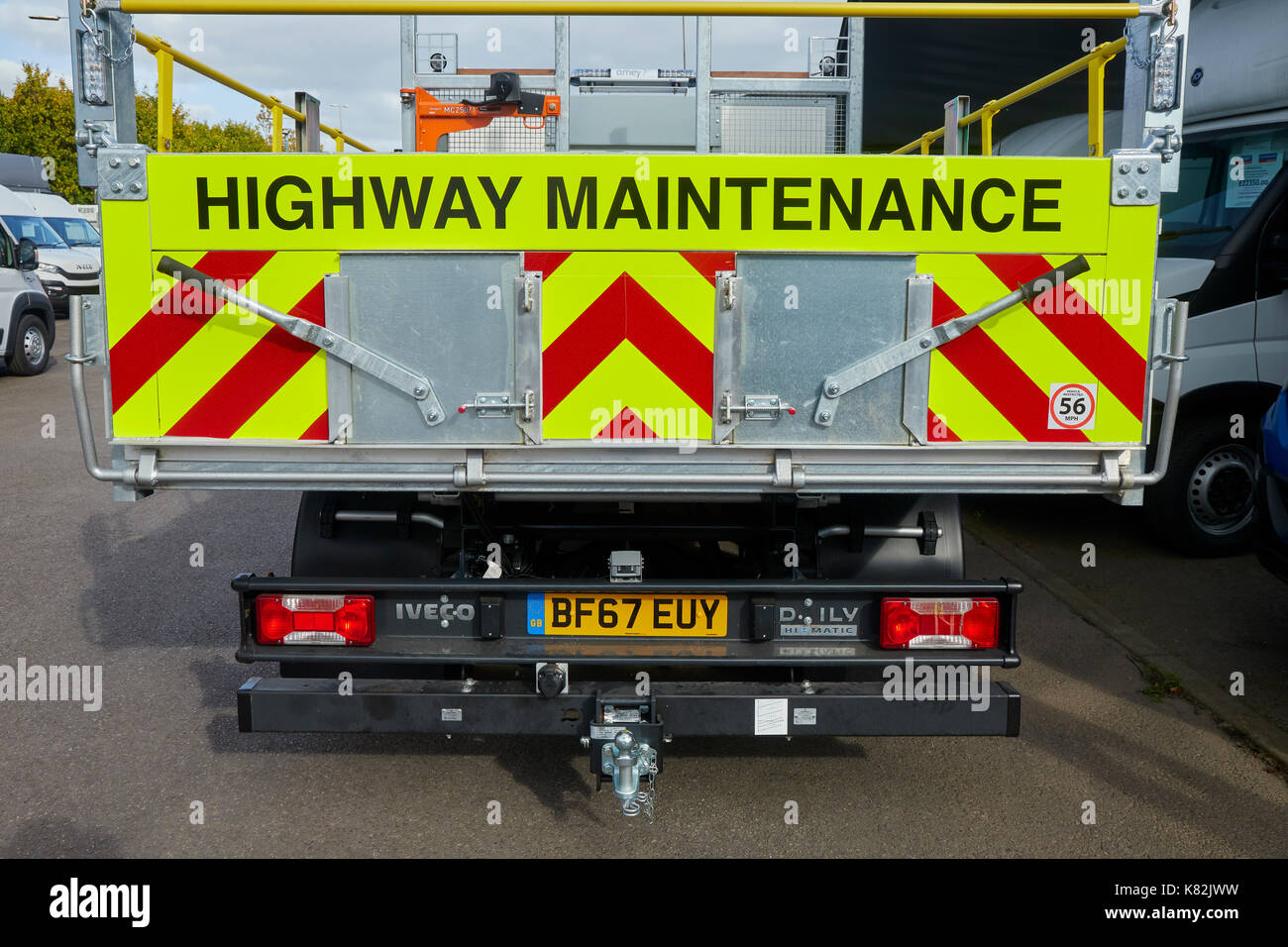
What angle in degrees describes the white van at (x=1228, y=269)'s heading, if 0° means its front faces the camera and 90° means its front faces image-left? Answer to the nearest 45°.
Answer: approximately 45°

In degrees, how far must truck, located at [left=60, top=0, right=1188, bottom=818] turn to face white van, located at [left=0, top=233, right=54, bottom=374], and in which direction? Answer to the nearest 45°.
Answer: approximately 45° to its left

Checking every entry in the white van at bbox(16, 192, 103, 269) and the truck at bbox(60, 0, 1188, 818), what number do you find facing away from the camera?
1

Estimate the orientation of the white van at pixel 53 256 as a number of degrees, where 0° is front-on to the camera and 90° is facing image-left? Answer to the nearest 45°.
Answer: approximately 315°

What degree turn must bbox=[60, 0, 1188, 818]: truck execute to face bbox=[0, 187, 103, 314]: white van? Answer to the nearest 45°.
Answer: approximately 45° to its left

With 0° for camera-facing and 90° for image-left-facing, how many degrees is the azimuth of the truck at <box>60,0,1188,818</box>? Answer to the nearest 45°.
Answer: approximately 180°

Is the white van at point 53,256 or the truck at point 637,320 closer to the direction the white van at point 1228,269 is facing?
the truck

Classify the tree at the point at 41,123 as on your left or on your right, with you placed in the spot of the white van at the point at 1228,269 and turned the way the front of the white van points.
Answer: on your right
